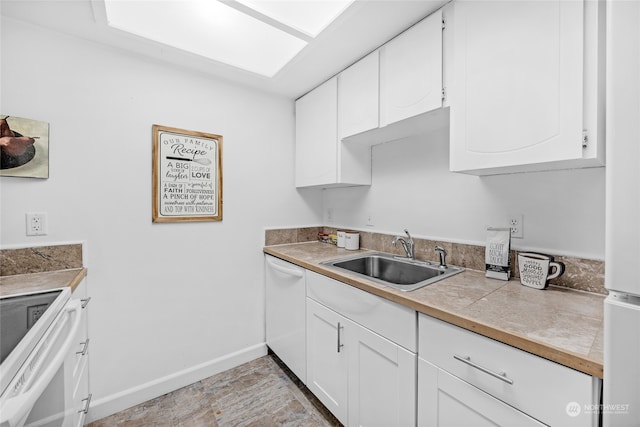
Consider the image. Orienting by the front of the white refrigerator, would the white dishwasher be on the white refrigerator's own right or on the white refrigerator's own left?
on the white refrigerator's own right

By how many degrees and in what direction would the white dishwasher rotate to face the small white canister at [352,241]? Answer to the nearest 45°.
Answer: approximately 135° to its left

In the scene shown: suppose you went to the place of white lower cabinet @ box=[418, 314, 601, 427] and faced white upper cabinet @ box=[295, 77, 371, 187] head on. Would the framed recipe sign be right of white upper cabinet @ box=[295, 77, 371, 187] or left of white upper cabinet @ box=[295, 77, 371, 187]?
left

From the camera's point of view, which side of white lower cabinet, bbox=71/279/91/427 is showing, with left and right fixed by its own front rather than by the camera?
right

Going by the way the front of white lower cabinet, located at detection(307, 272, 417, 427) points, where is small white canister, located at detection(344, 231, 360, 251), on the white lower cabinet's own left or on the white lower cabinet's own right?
on the white lower cabinet's own right

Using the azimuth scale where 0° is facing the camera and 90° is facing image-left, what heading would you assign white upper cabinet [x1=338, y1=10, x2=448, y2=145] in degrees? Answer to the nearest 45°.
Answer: approximately 45°

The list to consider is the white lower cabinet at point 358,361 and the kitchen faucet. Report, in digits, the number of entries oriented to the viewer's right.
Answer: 0

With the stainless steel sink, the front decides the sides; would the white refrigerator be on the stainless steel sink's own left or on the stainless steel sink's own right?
on the stainless steel sink's own left

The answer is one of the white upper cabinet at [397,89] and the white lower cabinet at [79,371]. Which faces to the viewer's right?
the white lower cabinet

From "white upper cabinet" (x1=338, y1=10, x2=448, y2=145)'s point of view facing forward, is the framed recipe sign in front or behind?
in front

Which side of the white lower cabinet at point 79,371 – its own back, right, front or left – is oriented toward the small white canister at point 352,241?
front
